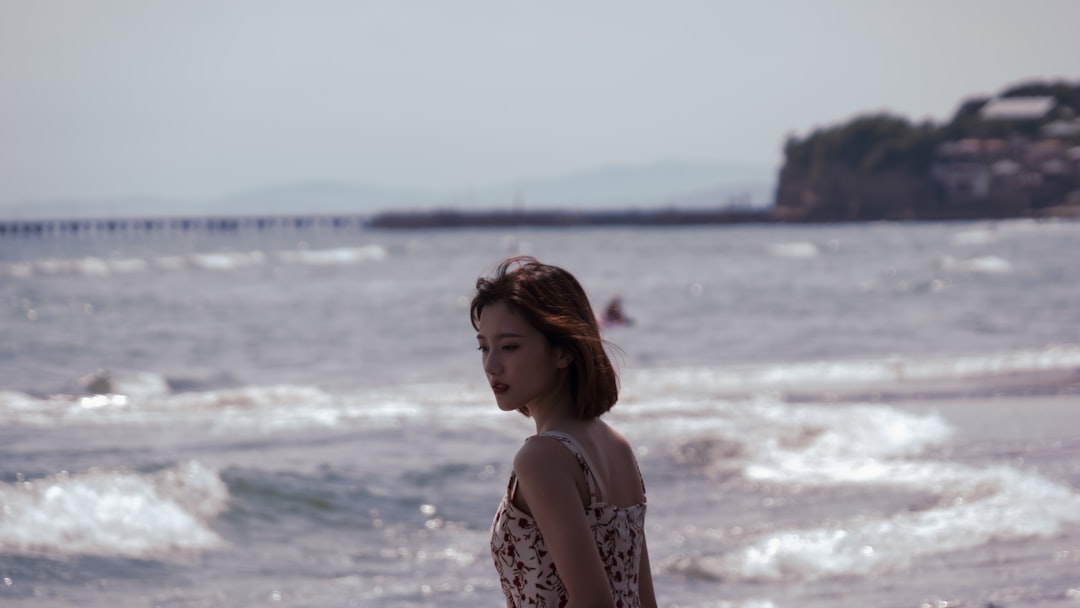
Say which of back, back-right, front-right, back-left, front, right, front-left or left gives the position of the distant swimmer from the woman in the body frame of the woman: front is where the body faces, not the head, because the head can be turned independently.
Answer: front-right

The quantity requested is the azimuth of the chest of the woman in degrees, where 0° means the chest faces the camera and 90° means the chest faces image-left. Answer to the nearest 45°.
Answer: approximately 135°
